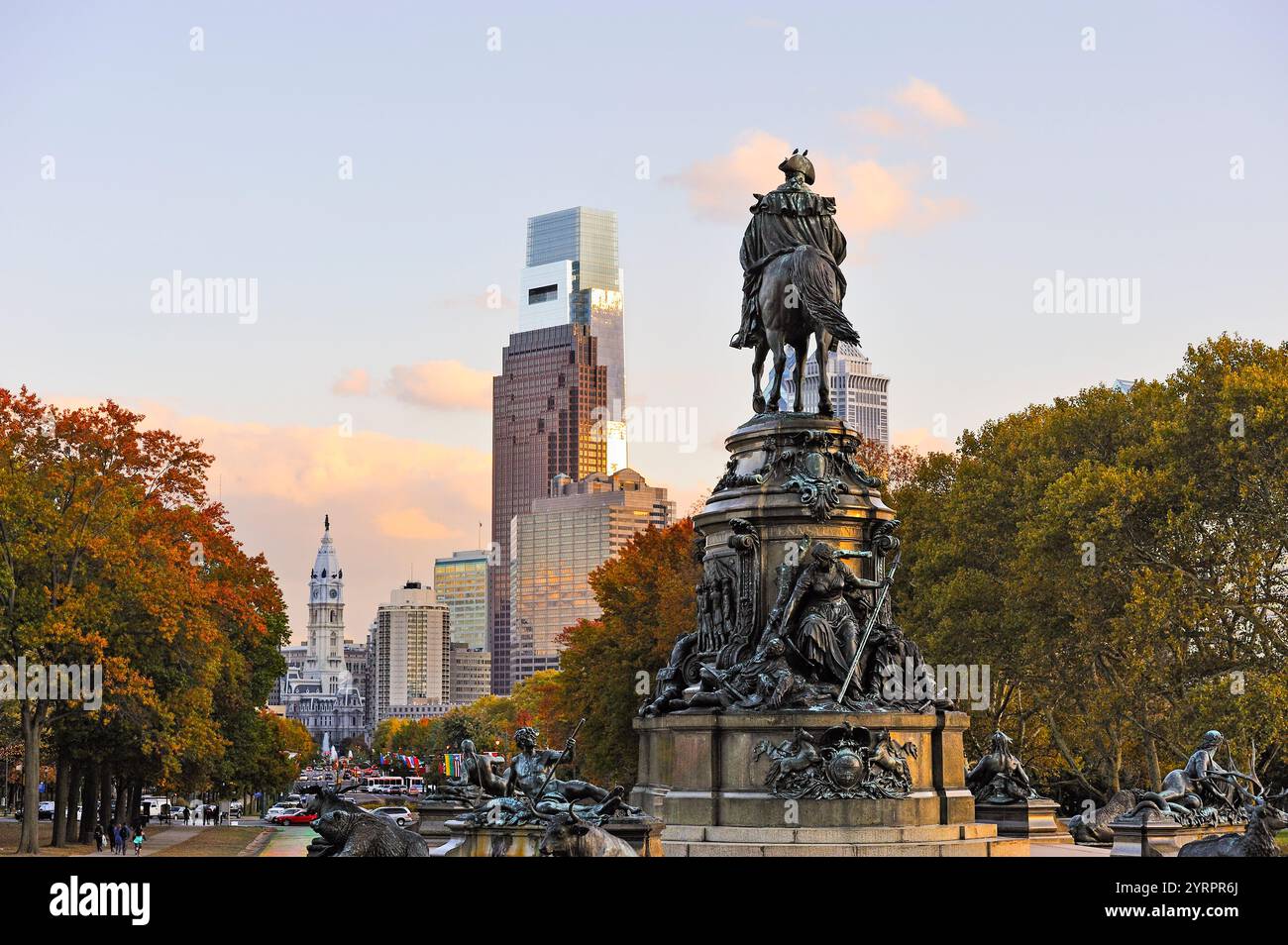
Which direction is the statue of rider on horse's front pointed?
away from the camera

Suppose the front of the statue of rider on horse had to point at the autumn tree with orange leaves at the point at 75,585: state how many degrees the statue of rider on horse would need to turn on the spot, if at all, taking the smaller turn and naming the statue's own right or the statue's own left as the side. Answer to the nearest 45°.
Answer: approximately 45° to the statue's own left
